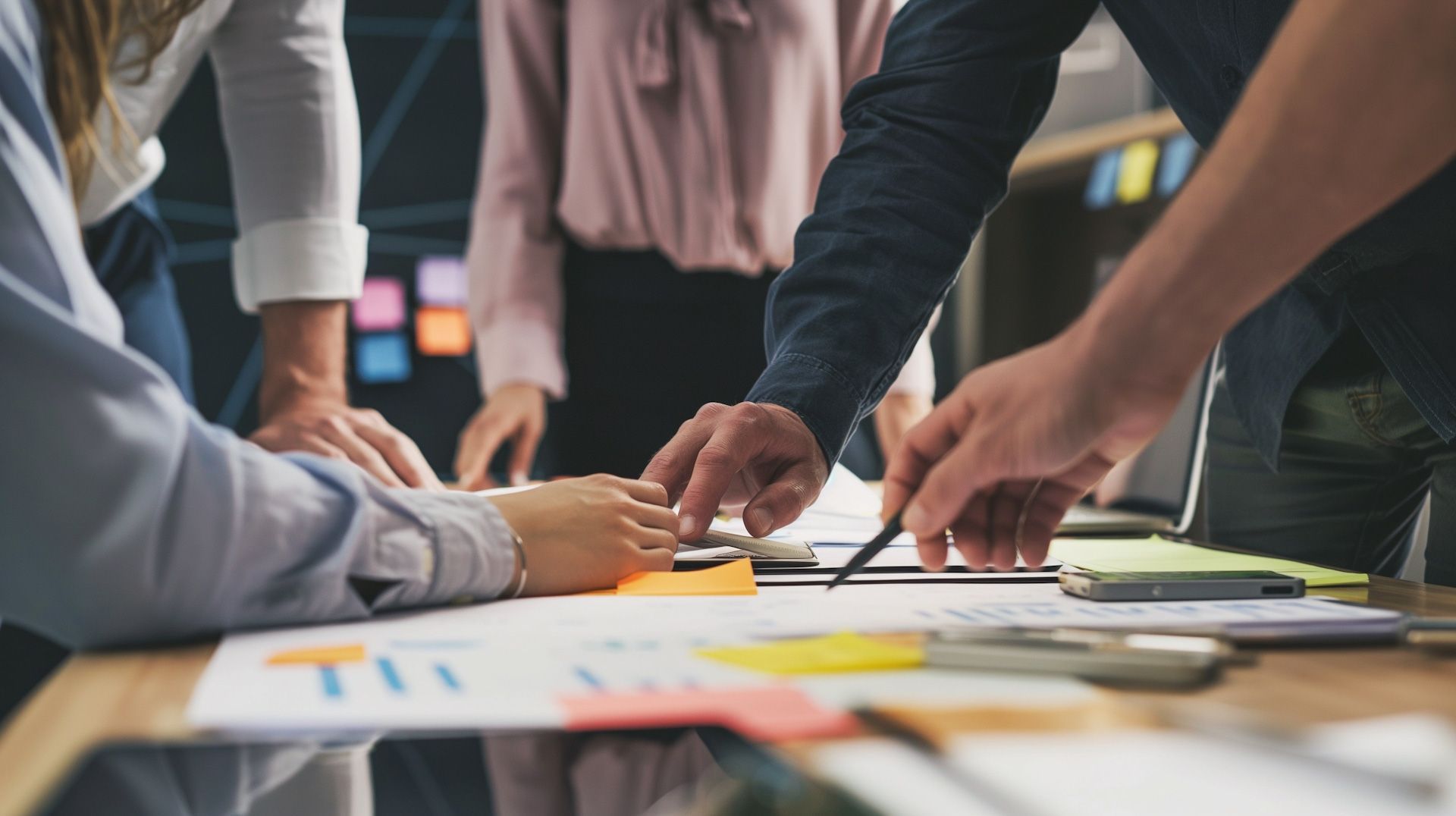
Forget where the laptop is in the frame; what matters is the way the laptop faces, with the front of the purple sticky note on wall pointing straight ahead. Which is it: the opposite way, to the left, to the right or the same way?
to the right

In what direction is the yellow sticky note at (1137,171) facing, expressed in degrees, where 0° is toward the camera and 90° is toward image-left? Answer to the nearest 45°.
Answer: approximately 0°

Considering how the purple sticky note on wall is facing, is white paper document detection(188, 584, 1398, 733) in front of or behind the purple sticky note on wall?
in front

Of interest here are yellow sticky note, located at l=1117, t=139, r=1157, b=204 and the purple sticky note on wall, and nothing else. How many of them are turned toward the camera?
2

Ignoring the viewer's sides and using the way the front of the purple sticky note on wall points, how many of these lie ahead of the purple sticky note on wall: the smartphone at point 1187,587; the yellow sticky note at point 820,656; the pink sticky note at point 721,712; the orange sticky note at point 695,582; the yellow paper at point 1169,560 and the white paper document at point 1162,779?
6

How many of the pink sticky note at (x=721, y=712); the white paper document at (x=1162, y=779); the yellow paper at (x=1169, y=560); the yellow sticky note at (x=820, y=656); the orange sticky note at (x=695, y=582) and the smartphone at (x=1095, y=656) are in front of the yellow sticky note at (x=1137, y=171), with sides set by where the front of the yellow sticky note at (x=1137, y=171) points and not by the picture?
6

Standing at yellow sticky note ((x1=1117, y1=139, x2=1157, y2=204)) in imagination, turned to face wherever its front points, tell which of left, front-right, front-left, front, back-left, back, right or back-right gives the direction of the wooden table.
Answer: front

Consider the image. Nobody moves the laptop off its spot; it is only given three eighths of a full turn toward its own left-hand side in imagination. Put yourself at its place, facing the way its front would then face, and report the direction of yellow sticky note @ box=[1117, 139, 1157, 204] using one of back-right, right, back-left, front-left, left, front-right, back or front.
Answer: left

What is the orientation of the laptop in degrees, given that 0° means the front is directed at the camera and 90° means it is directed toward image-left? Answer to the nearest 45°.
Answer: approximately 45°

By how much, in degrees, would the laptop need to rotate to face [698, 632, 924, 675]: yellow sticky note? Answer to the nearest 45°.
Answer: approximately 45° to its left

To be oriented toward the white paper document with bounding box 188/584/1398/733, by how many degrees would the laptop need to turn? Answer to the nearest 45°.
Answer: approximately 45° to its left

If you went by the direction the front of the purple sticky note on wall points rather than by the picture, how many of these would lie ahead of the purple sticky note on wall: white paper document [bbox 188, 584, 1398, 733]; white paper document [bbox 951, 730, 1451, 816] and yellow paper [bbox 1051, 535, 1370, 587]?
3

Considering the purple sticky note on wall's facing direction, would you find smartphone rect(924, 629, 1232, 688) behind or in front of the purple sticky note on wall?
in front

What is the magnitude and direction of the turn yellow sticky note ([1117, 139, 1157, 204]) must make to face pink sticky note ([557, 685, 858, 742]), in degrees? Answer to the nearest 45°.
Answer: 0° — it already faces it

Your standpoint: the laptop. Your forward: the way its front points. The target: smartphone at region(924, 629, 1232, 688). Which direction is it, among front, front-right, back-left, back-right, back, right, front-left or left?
front-left

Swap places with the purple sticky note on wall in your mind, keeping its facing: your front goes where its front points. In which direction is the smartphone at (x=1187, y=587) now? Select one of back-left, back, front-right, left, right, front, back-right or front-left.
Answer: front
